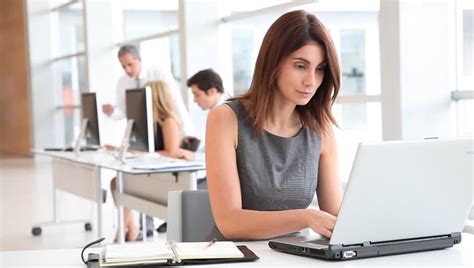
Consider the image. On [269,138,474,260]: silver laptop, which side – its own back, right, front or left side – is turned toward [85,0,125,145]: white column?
front

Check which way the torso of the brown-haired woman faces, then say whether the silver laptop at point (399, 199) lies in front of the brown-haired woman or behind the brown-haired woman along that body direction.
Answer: in front

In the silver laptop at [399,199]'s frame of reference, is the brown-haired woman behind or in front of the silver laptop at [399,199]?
in front

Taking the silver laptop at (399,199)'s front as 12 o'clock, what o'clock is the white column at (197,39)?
The white column is roughly at 1 o'clock from the silver laptop.

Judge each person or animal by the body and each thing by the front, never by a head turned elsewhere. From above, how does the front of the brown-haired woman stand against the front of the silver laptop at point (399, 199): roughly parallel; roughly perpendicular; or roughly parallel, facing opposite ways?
roughly parallel, facing opposite ways

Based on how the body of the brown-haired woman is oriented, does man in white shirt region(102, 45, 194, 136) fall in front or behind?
behind

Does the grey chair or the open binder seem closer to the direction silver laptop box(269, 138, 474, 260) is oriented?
the grey chair

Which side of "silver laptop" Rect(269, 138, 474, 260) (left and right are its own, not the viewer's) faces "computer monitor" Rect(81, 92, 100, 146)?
front

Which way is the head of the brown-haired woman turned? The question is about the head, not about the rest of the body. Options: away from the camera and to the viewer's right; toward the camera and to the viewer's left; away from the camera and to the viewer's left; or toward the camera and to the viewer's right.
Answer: toward the camera and to the viewer's right

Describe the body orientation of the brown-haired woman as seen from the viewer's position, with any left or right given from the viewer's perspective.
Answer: facing the viewer and to the right of the viewer

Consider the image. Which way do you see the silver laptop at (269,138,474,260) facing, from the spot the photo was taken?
facing away from the viewer and to the left of the viewer

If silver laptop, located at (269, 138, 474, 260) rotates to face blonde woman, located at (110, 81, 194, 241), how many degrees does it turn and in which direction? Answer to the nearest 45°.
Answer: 0° — it already faces them

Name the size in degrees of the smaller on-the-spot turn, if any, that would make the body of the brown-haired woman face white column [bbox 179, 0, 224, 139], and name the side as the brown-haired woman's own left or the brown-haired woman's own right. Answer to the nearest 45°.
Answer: approximately 135° to the brown-haired woman's own left
